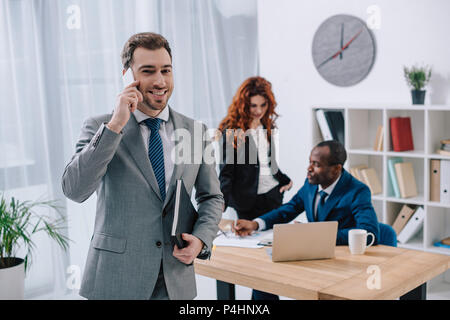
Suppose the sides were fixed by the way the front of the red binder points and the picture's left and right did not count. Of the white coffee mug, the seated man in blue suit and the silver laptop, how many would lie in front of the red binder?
3

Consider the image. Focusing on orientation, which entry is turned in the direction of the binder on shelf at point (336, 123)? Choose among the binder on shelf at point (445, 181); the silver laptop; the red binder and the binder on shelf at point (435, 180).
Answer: the silver laptop

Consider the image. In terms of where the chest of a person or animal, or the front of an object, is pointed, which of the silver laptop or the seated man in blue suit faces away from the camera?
the silver laptop

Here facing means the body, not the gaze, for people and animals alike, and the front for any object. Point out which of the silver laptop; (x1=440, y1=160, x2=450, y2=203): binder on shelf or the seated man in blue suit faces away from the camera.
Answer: the silver laptop

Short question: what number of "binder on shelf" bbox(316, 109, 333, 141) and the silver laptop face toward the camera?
1

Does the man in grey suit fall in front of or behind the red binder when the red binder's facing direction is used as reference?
in front

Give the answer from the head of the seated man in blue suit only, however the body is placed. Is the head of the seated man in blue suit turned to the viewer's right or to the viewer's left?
to the viewer's left

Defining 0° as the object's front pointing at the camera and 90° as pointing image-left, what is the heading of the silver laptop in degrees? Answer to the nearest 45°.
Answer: approximately 180°

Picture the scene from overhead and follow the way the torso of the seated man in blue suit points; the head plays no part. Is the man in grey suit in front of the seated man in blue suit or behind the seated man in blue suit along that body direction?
in front

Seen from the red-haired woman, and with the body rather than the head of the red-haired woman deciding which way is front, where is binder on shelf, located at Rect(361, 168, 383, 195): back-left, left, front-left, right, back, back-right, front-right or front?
left

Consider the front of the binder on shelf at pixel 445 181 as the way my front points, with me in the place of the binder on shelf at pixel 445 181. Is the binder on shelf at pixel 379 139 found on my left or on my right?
on my right

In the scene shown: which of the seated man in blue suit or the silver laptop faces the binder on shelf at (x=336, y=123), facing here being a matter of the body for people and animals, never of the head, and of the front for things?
the silver laptop

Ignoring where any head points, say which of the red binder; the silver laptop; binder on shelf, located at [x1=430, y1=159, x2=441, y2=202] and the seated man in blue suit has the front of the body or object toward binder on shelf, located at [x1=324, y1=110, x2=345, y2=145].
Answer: the silver laptop
